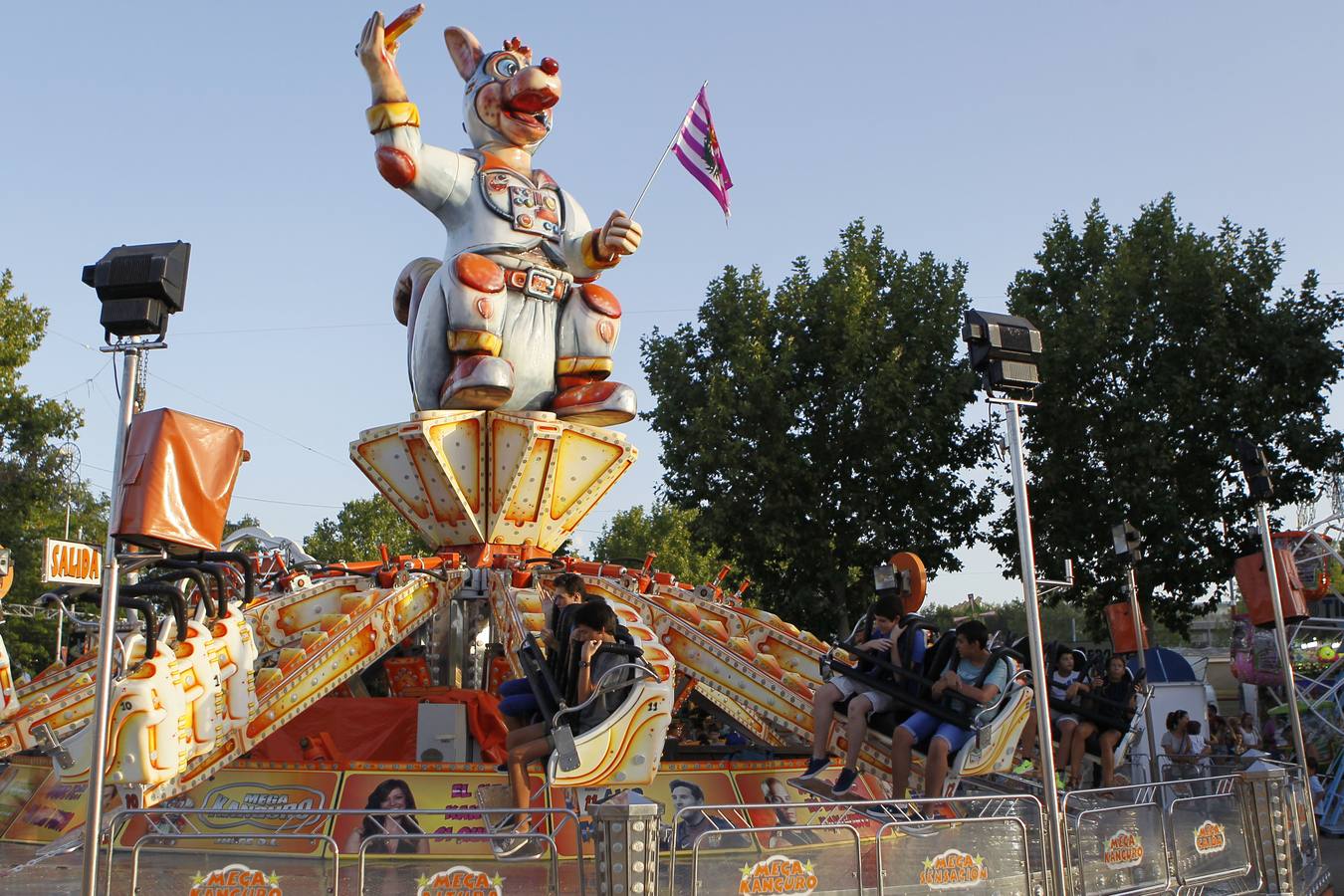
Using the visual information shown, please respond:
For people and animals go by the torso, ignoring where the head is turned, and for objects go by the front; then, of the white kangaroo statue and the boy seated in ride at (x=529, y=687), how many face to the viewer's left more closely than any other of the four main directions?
1

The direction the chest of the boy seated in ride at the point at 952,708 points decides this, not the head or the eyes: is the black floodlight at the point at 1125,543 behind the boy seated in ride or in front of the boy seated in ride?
behind

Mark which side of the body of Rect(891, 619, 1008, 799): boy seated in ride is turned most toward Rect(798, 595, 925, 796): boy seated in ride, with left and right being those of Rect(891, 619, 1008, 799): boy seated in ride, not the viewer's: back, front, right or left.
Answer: right

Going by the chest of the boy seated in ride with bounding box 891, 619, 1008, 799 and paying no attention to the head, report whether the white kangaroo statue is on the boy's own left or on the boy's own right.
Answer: on the boy's own right

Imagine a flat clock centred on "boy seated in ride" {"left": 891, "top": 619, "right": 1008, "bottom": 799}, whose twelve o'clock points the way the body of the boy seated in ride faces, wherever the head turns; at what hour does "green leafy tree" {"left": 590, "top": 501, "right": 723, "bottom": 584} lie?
The green leafy tree is roughly at 4 o'clock from the boy seated in ride.

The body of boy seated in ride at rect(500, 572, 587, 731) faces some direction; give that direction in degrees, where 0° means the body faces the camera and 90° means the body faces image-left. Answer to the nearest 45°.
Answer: approximately 90°

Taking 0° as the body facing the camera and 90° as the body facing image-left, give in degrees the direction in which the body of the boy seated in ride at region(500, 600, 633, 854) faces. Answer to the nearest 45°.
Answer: approximately 90°

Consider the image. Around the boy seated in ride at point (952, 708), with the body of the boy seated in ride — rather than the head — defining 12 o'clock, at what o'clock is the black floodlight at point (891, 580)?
The black floodlight is roughly at 4 o'clock from the boy seated in ride.

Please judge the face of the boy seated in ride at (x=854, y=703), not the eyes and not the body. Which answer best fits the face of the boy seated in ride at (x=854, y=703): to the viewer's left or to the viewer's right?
to the viewer's left

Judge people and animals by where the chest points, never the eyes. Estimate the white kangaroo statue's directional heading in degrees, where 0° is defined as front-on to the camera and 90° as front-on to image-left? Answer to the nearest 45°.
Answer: approximately 315°
